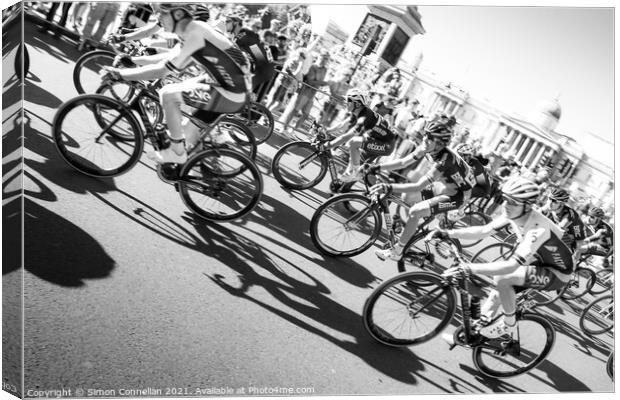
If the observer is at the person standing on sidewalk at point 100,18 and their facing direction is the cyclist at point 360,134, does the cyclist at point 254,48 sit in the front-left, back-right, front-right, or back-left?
front-left

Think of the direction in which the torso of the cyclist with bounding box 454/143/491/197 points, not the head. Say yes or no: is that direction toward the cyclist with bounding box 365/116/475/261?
no

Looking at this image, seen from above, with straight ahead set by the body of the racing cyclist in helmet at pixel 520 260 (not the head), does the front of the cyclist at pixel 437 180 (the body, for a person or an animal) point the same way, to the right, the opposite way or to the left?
the same way

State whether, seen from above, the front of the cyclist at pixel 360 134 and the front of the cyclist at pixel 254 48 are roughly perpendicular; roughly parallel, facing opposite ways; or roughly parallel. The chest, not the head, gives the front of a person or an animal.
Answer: roughly parallel
